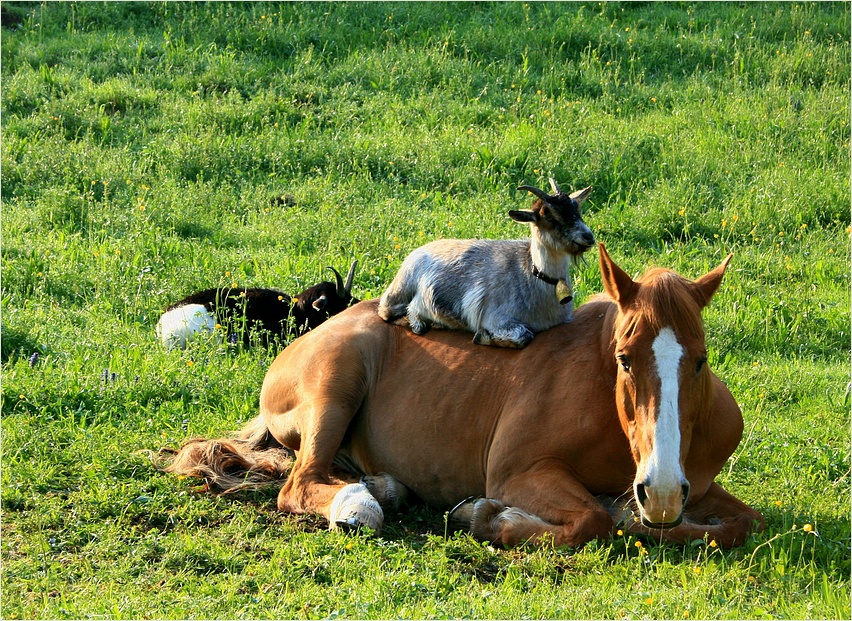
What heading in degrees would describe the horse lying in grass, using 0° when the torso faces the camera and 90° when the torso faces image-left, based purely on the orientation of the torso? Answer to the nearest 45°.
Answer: approximately 315°

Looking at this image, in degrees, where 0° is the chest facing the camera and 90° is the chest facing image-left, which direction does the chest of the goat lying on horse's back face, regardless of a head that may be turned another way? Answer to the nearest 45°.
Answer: approximately 270°
